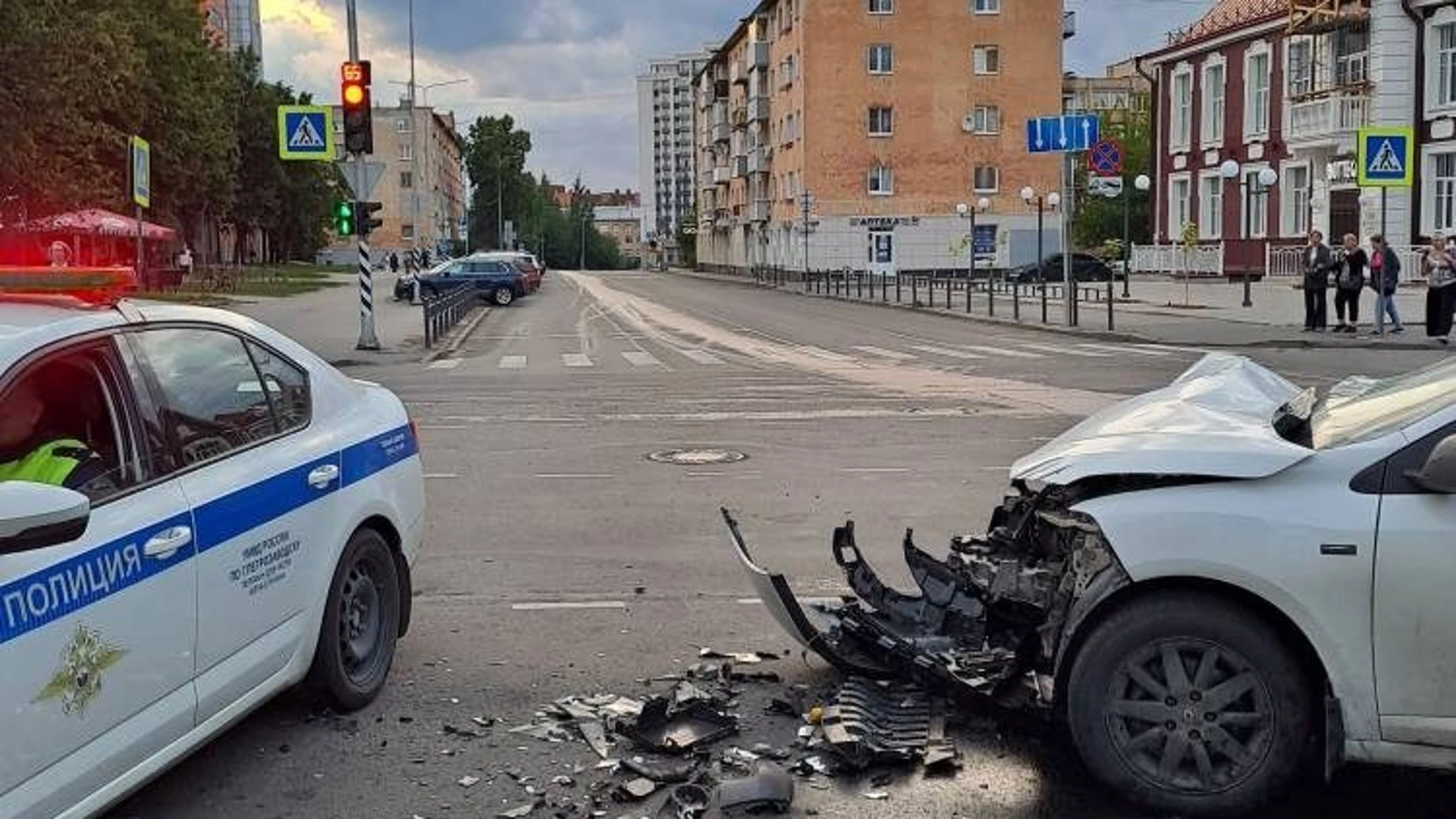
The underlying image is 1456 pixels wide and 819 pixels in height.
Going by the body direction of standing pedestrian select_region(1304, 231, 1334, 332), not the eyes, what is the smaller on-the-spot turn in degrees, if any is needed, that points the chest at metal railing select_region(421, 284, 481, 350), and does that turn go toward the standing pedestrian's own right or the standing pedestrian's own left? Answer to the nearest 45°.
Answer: approximately 45° to the standing pedestrian's own right

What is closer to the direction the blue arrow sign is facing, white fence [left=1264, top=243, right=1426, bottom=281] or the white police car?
the white police car

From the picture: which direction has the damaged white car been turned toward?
to the viewer's left

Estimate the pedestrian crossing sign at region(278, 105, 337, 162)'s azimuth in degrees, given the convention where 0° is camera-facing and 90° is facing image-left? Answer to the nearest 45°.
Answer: approximately 0°

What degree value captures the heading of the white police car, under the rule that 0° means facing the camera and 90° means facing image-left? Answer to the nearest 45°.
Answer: approximately 45°

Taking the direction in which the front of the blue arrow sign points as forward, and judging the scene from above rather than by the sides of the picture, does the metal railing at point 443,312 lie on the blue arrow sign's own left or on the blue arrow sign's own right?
on the blue arrow sign's own right

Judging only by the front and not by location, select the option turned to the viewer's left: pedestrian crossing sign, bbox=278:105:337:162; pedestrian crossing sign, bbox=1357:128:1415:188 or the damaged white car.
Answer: the damaged white car

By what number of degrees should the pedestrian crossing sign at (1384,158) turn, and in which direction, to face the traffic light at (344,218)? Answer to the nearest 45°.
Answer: approximately 90° to its right

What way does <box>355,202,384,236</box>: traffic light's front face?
to the viewer's right

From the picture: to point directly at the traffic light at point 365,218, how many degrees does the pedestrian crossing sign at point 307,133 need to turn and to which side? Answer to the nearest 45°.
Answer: approximately 135° to its left

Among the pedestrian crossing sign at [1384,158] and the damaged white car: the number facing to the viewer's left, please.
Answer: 1

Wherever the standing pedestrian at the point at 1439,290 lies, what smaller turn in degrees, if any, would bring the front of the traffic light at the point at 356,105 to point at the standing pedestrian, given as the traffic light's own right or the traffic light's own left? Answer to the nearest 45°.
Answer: approximately 90° to the traffic light's own left
